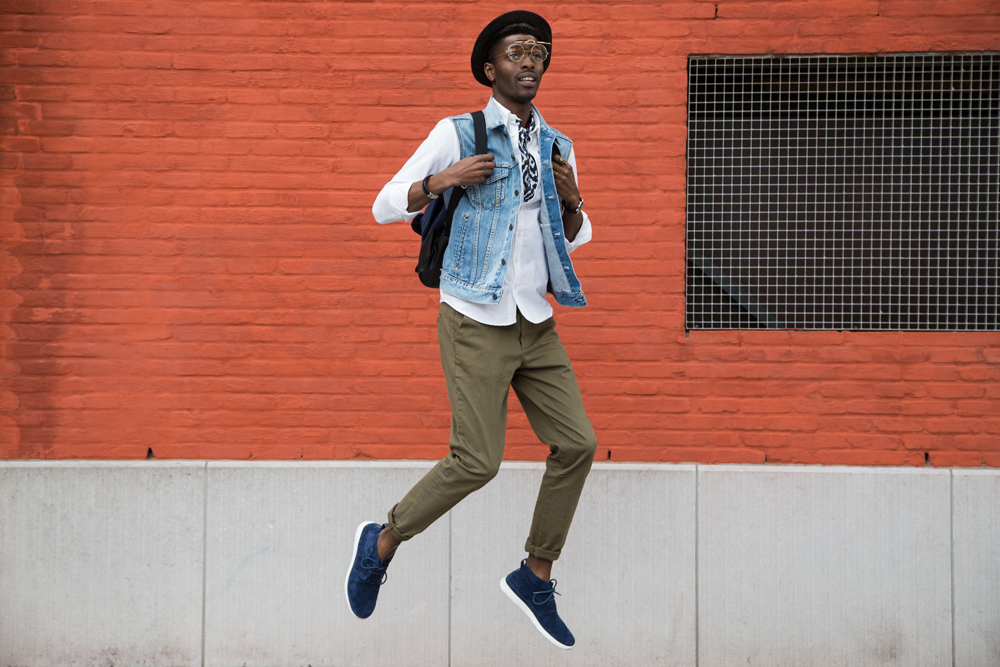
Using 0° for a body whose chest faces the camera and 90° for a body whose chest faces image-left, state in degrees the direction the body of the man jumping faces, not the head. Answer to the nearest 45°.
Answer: approximately 315°

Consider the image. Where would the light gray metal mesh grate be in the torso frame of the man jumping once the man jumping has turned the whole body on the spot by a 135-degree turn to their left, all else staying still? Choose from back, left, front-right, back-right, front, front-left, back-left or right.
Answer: front-right

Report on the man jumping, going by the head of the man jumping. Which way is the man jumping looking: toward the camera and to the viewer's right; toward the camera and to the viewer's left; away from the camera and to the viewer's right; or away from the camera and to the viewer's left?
toward the camera and to the viewer's right
